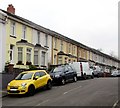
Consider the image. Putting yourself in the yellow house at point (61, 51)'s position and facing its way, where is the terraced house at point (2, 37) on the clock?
The terraced house is roughly at 2 o'clock from the yellow house.

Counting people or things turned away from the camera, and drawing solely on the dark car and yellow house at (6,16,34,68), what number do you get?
0

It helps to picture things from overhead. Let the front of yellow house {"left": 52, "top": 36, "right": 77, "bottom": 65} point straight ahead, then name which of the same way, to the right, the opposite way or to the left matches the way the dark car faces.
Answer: to the right

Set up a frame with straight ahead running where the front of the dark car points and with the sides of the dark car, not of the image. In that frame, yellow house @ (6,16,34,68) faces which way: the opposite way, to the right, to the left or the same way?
to the left

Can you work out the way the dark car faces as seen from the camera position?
facing the viewer and to the left of the viewer

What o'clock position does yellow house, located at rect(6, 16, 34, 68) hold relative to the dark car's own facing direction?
The yellow house is roughly at 3 o'clock from the dark car.

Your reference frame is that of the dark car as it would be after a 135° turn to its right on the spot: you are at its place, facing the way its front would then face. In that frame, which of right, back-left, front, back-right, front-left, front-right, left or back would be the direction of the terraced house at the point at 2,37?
left

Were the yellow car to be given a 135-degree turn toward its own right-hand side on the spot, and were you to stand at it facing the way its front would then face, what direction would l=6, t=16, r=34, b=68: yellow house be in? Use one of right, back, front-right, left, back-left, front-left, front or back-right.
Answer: front

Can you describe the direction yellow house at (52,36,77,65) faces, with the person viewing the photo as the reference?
facing the viewer and to the right of the viewer

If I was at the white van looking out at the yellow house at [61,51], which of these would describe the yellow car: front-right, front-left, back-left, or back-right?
back-left

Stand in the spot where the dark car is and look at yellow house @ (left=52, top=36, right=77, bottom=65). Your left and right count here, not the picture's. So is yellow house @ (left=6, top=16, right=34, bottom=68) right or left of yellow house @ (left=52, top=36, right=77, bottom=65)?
left

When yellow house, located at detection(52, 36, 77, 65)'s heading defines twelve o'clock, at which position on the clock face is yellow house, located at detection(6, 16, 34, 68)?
yellow house, located at detection(6, 16, 34, 68) is roughly at 2 o'clock from yellow house, located at detection(52, 36, 77, 65).

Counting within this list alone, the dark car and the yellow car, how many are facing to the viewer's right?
0

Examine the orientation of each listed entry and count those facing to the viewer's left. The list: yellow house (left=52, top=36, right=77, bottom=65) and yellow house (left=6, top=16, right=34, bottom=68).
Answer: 0

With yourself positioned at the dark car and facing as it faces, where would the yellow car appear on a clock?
The yellow car is roughly at 11 o'clock from the dark car.

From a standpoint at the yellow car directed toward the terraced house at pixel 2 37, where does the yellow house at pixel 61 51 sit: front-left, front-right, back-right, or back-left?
front-right

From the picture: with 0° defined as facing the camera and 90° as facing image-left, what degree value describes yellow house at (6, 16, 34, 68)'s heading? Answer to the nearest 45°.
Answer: approximately 315°
